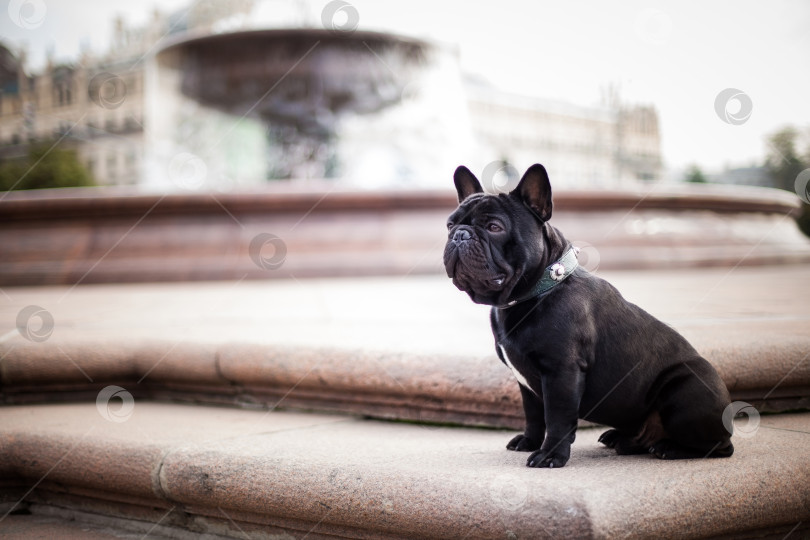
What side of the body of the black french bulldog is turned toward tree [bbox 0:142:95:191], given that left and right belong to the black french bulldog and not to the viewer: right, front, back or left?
right

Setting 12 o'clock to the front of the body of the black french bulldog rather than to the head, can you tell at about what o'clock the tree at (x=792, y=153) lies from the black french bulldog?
The tree is roughly at 5 o'clock from the black french bulldog.

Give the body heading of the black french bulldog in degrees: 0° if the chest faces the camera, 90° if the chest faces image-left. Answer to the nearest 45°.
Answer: approximately 45°

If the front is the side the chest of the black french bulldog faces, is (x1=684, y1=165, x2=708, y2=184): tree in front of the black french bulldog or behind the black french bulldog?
behind

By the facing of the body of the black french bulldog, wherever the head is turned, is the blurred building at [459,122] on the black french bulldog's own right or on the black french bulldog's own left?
on the black french bulldog's own right

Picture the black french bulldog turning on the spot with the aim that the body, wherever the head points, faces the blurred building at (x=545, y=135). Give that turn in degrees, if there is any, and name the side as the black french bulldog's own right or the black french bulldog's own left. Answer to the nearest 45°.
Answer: approximately 135° to the black french bulldog's own right
